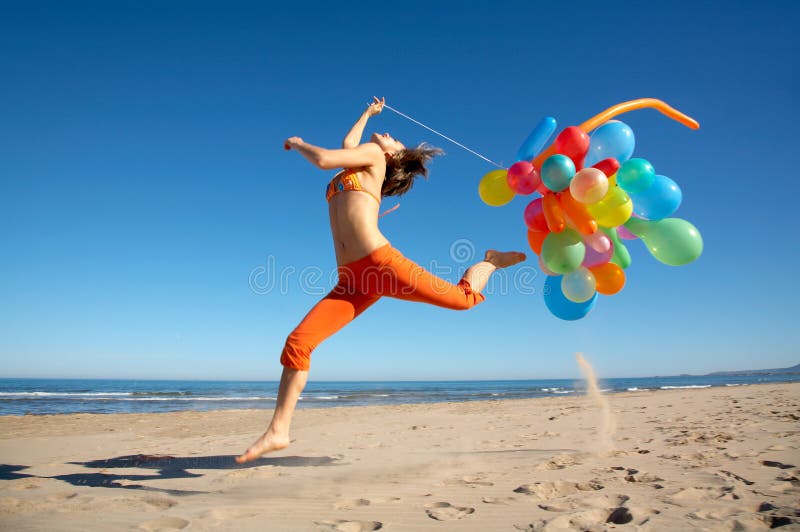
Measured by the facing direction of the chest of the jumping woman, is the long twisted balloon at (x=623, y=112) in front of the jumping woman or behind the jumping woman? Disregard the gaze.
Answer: behind

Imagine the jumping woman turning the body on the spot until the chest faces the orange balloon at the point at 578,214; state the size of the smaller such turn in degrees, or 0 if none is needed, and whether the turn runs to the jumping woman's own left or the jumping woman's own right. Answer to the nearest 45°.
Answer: approximately 180°

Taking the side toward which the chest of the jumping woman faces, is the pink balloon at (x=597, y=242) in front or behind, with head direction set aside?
behind

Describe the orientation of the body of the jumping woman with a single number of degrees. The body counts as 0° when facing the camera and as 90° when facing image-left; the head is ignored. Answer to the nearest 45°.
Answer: approximately 90°

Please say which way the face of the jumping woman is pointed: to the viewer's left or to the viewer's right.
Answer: to the viewer's left

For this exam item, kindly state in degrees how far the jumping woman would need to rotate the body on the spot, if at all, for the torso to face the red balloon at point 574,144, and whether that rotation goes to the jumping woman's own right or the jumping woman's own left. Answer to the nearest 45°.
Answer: approximately 180°
